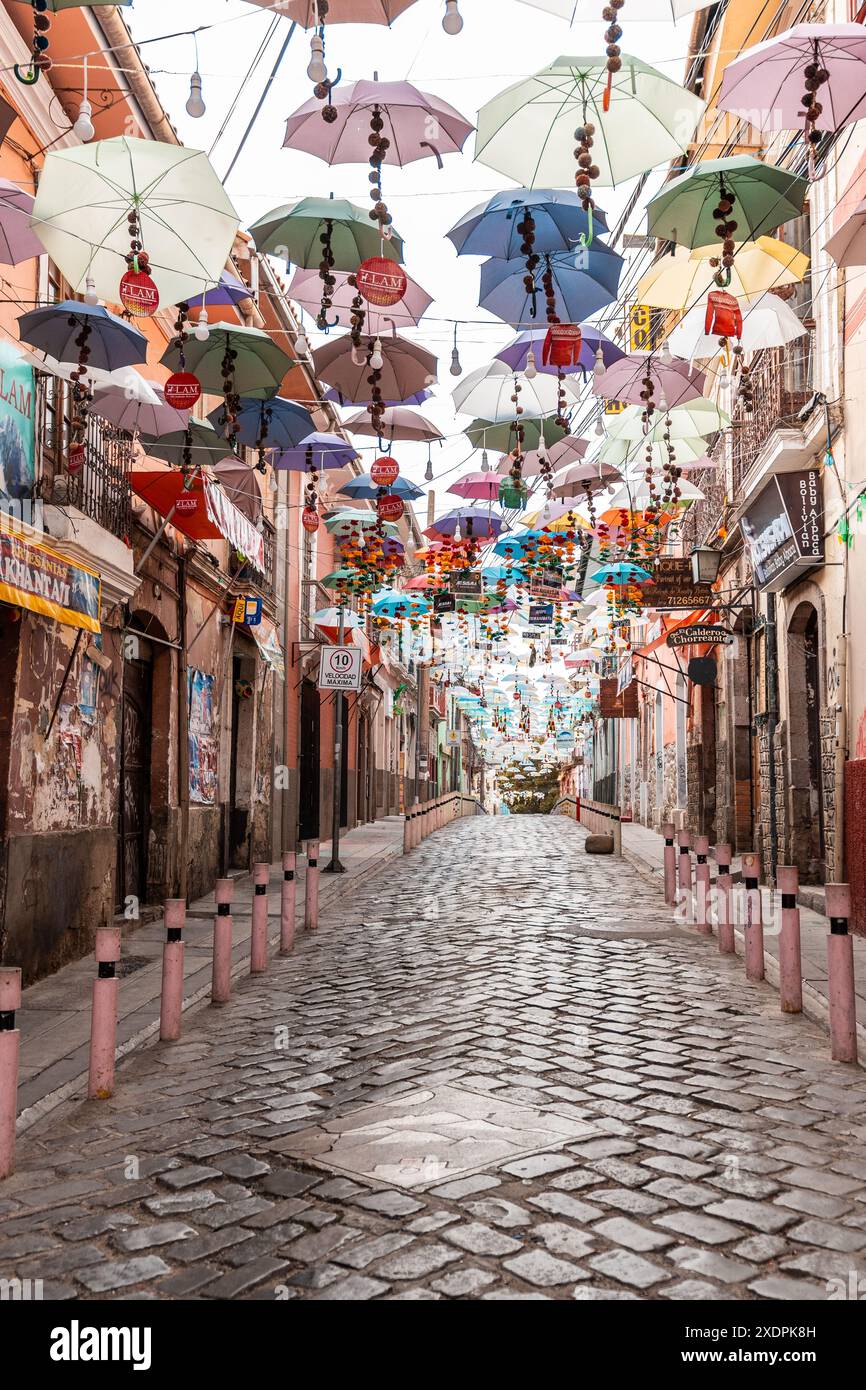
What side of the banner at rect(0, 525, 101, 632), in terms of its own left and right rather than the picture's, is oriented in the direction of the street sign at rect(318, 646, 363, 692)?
left

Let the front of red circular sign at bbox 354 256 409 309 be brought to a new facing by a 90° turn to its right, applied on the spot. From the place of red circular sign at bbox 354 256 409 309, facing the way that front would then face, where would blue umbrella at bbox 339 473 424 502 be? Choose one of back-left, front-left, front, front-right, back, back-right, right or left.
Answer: right

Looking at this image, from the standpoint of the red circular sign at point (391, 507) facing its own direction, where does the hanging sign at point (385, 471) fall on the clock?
The hanging sign is roughly at 12 o'clock from the red circular sign.

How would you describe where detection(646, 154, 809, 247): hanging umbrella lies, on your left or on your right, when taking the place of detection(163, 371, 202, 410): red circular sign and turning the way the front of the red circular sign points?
on your left

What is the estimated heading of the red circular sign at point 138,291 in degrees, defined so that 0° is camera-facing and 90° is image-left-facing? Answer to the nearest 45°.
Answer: approximately 0°

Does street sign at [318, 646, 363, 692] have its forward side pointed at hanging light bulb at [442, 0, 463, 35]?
yes

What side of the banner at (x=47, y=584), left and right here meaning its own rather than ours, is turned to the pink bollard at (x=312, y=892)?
left

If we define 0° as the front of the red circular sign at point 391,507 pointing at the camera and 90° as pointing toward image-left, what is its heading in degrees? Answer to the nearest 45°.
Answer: approximately 0°

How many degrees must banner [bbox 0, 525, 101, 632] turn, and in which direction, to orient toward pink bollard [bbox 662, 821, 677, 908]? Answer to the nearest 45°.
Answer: approximately 90° to its left
